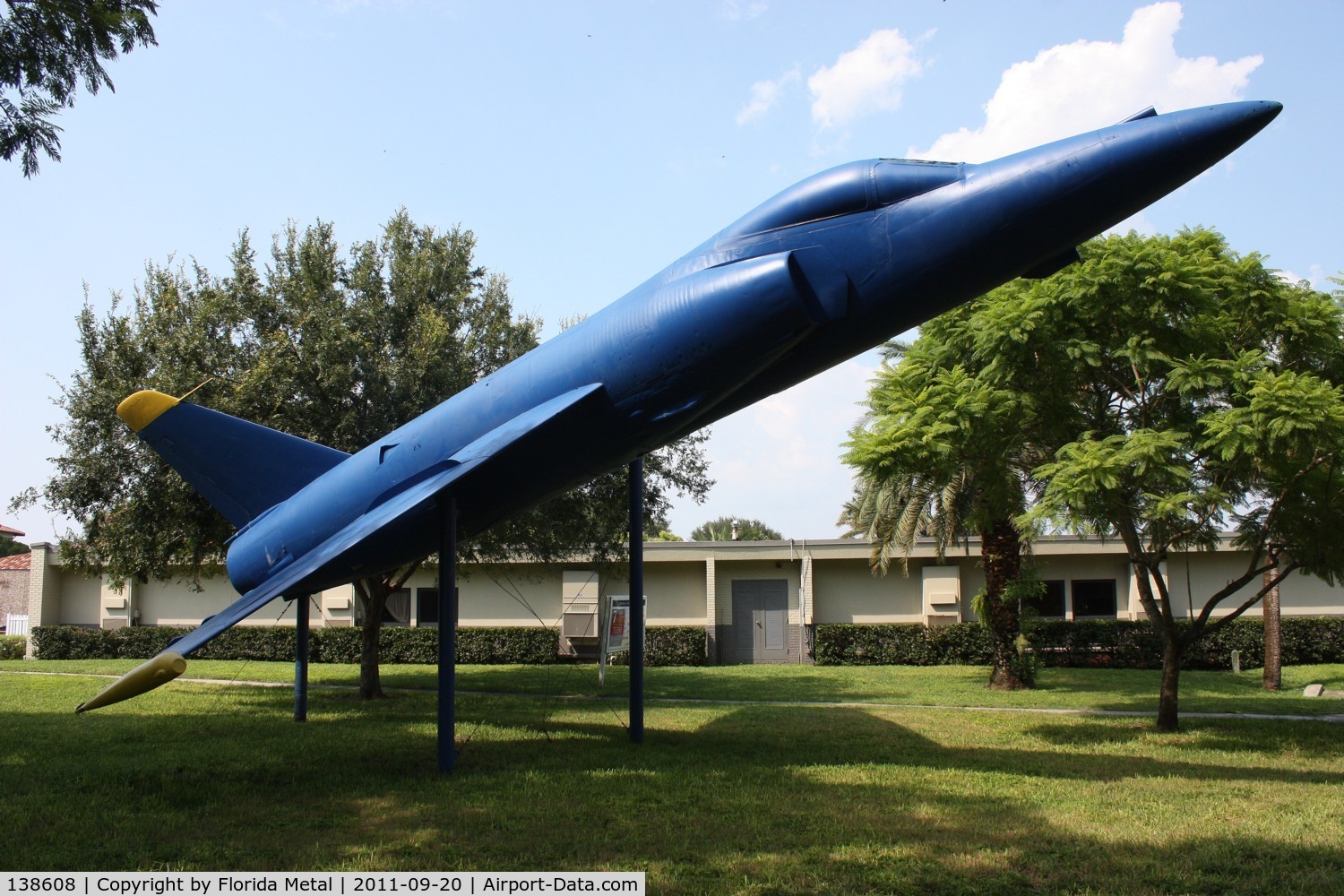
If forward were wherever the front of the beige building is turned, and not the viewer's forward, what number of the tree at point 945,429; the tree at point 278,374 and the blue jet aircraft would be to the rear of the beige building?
0

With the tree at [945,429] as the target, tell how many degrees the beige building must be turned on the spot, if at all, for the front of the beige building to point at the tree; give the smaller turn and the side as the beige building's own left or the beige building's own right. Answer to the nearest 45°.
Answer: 0° — it already faces it

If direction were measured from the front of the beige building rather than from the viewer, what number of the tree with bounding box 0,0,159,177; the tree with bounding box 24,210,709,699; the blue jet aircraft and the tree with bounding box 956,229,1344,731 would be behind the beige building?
0

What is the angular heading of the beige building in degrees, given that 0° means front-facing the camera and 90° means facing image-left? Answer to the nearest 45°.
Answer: approximately 0°

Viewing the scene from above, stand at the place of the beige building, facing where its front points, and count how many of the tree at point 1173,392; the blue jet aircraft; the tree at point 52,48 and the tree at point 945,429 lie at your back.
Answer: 0

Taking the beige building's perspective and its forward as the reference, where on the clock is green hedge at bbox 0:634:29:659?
The green hedge is roughly at 3 o'clock from the beige building.

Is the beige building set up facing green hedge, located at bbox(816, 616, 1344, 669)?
no

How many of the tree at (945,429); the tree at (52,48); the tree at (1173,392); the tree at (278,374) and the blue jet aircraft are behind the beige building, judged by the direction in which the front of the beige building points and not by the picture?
0

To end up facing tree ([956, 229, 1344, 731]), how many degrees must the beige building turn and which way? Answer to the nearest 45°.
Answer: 0° — it already faces it

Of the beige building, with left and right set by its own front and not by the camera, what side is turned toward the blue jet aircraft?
front
